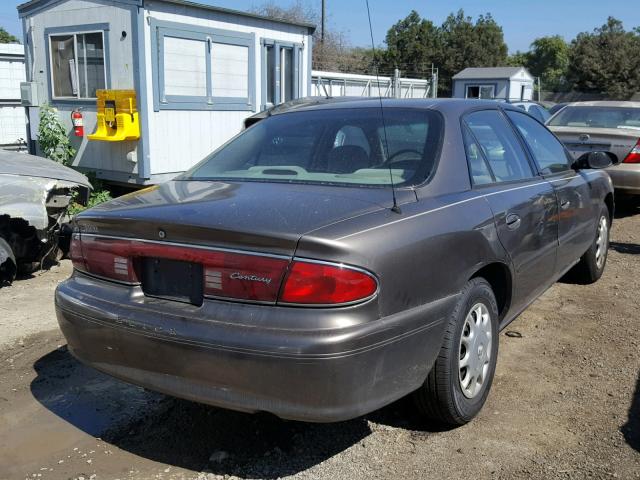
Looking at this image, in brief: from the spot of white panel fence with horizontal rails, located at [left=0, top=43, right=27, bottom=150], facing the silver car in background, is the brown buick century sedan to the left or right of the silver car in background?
right

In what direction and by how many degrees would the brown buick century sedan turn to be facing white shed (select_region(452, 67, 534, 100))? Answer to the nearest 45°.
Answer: approximately 45° to its left

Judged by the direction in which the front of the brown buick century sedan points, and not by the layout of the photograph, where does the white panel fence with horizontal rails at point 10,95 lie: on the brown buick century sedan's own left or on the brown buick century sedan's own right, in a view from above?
on the brown buick century sedan's own left

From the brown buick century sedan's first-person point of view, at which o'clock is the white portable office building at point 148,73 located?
The white portable office building is roughly at 10 o'clock from the brown buick century sedan.

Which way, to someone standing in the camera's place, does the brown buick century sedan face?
facing away from the viewer and to the right of the viewer

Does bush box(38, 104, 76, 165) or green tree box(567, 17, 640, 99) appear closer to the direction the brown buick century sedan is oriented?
the green tree

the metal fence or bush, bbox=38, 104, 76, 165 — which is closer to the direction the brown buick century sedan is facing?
the metal fence

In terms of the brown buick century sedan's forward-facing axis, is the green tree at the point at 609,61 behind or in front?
in front

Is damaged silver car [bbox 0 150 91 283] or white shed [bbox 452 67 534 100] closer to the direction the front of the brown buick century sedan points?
the white shed

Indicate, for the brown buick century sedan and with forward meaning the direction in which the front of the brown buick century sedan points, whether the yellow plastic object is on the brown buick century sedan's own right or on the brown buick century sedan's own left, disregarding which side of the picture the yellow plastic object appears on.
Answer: on the brown buick century sedan's own left

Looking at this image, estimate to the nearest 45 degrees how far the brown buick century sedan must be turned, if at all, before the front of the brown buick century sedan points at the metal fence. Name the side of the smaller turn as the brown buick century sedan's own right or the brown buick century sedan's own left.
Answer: approximately 45° to the brown buick century sedan's own left

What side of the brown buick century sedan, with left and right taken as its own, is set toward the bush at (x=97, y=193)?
left
